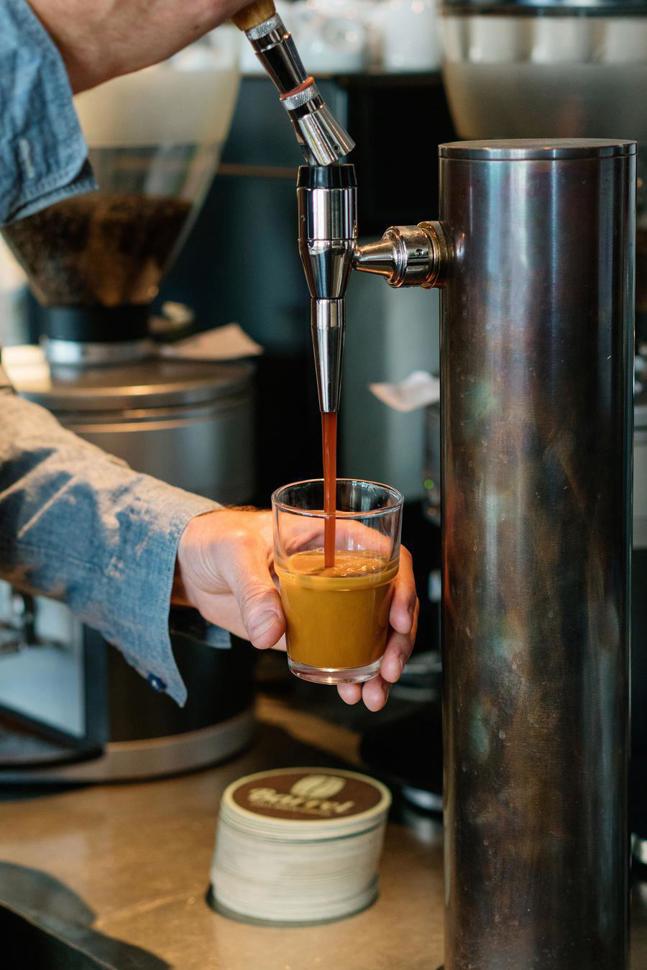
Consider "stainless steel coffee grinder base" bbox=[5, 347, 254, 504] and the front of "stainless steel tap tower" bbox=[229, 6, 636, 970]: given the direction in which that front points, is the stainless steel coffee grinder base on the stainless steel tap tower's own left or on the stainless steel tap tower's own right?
on the stainless steel tap tower's own right

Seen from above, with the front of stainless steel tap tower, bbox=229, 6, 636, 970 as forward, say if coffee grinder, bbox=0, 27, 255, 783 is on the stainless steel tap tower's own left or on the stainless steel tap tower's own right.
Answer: on the stainless steel tap tower's own right

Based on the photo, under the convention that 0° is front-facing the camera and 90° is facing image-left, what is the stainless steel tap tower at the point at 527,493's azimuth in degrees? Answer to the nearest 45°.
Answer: approximately 90°
